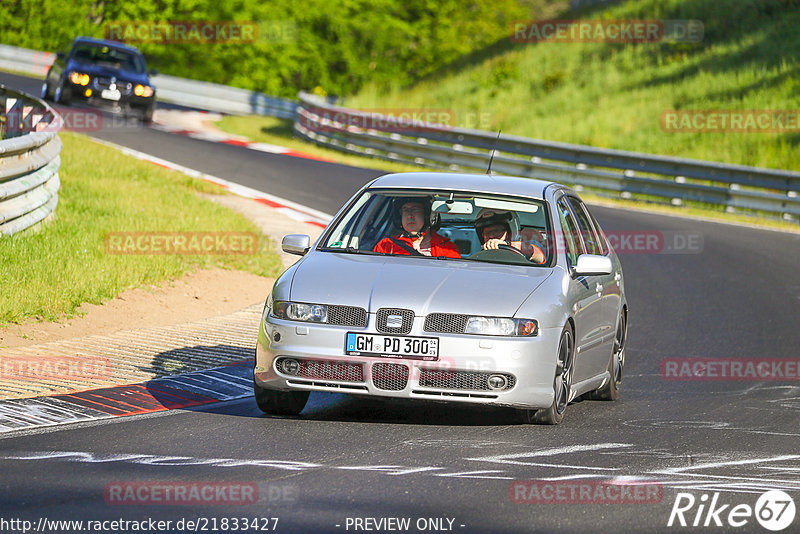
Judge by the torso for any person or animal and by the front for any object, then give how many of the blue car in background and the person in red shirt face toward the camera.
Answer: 2

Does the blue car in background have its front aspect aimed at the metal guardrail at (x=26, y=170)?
yes

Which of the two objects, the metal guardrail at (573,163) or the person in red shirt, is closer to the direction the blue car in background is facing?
the person in red shirt

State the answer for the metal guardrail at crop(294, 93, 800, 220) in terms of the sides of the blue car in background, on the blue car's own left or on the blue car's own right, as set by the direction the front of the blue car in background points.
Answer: on the blue car's own left

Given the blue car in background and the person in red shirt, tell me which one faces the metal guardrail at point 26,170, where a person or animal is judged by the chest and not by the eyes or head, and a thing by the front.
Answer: the blue car in background

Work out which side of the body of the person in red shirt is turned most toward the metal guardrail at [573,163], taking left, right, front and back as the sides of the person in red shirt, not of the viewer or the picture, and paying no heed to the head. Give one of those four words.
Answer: back

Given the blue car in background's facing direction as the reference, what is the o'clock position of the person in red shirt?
The person in red shirt is roughly at 12 o'clock from the blue car in background.

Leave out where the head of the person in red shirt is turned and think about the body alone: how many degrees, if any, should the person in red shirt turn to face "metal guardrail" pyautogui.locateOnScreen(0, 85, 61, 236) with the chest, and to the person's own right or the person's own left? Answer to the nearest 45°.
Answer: approximately 135° to the person's own right
